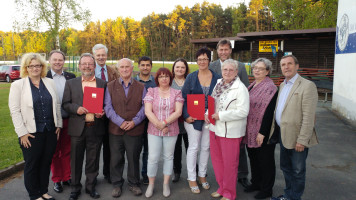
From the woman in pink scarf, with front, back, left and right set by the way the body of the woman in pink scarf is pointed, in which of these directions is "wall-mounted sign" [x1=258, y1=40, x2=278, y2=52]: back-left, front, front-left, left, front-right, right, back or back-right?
back-right

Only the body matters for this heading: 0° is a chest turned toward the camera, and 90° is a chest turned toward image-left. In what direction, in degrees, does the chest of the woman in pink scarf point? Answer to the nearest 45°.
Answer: approximately 45°

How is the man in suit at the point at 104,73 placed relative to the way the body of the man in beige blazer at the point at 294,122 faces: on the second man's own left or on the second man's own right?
on the second man's own right

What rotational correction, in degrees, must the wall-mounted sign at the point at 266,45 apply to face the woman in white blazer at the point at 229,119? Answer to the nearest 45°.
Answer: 0° — it already faces them

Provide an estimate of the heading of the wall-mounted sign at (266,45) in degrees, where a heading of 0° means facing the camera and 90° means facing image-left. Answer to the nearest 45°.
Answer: approximately 0°

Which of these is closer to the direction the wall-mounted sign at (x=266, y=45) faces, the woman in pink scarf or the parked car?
the woman in pink scarf

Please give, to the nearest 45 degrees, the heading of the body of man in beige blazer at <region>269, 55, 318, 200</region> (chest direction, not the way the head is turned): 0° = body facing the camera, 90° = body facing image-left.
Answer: approximately 45°

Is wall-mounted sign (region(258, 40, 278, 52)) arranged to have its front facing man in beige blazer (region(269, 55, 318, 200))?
yes
